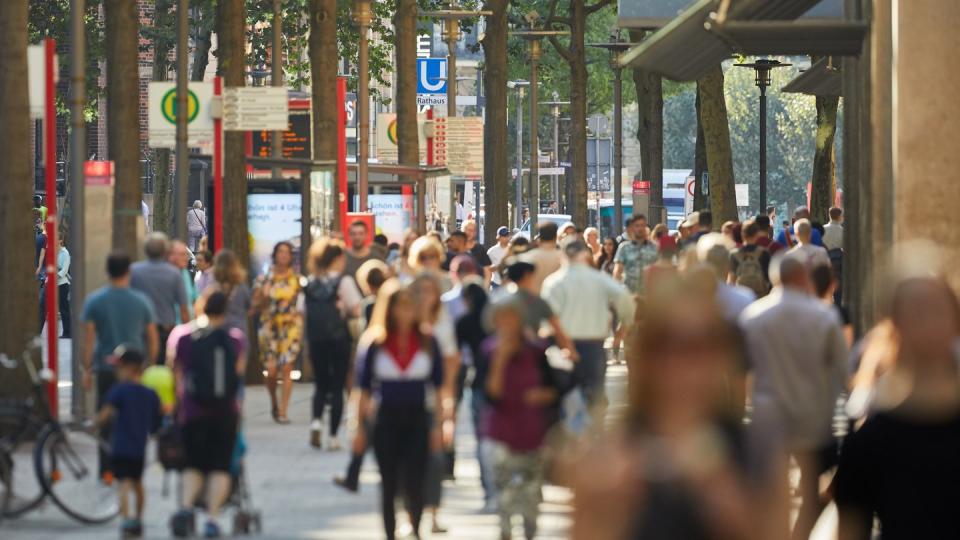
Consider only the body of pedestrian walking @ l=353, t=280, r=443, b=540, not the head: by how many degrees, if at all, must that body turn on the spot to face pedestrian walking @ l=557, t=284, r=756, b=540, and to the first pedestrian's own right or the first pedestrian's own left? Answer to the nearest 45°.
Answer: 0° — they already face them

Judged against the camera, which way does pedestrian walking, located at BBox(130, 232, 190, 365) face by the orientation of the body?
away from the camera

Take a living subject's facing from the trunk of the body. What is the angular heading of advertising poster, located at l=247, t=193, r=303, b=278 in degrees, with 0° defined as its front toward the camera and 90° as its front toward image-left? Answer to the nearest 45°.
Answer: approximately 0°

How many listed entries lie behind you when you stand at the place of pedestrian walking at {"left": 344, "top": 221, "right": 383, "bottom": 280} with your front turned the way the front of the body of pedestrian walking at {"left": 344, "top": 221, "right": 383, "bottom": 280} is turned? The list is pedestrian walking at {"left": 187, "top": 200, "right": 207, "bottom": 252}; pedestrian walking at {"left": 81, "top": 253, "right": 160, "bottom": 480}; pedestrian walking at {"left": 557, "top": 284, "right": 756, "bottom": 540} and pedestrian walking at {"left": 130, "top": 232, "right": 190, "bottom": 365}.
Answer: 1

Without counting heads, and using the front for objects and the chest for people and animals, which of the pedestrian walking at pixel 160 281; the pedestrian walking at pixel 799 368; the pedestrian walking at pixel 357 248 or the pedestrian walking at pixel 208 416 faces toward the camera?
the pedestrian walking at pixel 357 248

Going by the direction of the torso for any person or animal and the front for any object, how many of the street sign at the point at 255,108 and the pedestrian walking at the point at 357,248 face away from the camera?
0

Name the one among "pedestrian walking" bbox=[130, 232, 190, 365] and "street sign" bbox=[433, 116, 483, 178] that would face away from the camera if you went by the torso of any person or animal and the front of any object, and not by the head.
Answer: the pedestrian walking

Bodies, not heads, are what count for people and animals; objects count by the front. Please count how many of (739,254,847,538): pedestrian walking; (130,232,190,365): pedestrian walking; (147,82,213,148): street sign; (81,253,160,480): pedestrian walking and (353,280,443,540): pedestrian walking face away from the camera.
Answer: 3

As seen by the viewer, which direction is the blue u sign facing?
toward the camera

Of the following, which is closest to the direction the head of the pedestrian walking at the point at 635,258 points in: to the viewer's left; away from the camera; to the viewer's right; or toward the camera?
toward the camera

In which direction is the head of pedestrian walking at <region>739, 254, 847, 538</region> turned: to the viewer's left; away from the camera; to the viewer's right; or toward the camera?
away from the camera

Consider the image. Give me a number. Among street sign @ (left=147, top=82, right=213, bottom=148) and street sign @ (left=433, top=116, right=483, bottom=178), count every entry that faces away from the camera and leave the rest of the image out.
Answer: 0

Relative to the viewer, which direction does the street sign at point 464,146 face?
toward the camera

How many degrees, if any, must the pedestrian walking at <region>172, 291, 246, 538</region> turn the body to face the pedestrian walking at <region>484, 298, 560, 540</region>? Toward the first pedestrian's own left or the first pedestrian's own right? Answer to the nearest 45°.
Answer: approximately 135° to the first pedestrian's own right

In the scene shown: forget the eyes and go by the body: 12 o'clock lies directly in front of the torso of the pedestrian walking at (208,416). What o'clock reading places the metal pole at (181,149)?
The metal pole is roughly at 12 o'clock from the pedestrian walking.

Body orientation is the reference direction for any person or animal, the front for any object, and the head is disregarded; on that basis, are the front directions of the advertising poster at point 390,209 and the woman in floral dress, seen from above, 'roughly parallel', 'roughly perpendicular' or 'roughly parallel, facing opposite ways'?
roughly parallel

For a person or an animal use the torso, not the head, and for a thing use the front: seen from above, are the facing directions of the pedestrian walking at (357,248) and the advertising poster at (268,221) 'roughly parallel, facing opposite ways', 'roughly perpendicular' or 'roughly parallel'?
roughly parallel

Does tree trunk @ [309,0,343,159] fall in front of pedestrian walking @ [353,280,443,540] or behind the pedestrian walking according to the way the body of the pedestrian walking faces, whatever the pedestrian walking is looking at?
behind

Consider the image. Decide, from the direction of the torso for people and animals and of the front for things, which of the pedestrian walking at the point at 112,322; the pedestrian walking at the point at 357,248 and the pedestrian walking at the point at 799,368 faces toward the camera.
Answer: the pedestrian walking at the point at 357,248
